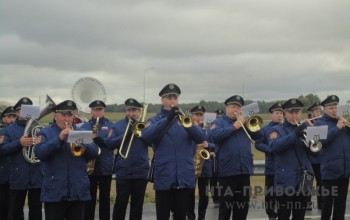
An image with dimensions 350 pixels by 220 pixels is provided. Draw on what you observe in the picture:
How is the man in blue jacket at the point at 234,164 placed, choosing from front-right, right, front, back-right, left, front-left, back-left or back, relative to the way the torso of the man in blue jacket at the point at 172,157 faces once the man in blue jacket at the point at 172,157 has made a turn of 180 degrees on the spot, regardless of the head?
front-right

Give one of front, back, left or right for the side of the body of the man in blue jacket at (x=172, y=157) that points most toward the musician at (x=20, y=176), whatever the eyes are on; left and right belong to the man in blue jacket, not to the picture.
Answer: right

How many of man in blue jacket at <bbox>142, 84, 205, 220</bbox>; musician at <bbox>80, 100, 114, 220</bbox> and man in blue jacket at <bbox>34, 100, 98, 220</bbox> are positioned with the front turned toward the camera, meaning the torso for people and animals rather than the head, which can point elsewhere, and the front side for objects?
3

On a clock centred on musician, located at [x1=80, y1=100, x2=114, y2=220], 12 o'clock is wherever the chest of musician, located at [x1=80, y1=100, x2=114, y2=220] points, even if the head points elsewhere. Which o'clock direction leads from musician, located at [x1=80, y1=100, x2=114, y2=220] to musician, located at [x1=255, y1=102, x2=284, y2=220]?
musician, located at [x1=255, y1=102, x2=284, y2=220] is roughly at 9 o'clock from musician, located at [x1=80, y1=100, x2=114, y2=220].

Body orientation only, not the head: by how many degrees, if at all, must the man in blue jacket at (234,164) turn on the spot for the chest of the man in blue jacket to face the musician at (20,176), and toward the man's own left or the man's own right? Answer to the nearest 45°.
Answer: approximately 135° to the man's own right

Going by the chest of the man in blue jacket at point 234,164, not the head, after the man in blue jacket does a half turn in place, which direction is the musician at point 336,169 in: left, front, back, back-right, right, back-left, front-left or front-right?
back-right

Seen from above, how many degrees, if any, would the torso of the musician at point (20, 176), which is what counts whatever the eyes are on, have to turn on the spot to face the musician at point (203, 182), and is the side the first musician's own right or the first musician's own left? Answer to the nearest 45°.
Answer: approximately 45° to the first musician's own left

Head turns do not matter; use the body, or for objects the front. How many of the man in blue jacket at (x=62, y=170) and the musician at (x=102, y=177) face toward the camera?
2

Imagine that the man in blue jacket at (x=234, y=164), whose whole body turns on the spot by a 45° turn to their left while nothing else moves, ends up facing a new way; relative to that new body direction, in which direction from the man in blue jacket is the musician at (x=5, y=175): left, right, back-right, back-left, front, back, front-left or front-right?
back

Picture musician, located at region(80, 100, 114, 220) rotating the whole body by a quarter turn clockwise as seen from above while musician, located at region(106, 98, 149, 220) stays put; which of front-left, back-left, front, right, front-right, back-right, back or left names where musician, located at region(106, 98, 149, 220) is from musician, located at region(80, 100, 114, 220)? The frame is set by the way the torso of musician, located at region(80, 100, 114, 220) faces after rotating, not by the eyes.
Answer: back-left

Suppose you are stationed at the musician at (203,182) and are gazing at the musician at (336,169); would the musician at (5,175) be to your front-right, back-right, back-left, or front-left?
back-right

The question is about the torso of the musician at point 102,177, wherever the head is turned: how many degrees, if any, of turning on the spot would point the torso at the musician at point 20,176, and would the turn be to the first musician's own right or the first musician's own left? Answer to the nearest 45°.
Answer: approximately 45° to the first musician's own right

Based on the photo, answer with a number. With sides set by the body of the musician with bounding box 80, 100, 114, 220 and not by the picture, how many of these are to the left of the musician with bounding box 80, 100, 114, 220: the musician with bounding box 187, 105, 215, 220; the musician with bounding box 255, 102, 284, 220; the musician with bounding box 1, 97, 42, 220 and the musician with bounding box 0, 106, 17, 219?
2

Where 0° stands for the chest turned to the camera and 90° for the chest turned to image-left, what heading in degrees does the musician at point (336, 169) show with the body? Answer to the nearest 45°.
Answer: approximately 315°

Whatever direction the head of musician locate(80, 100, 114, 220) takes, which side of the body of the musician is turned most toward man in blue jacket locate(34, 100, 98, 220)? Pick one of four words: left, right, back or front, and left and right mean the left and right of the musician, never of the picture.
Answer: front

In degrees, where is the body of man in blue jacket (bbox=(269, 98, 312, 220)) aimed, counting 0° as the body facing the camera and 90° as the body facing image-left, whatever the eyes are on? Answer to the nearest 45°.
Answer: approximately 315°

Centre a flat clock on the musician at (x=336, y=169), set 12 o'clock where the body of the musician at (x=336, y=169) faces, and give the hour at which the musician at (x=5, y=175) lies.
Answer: the musician at (x=5, y=175) is roughly at 4 o'clock from the musician at (x=336, y=169).
